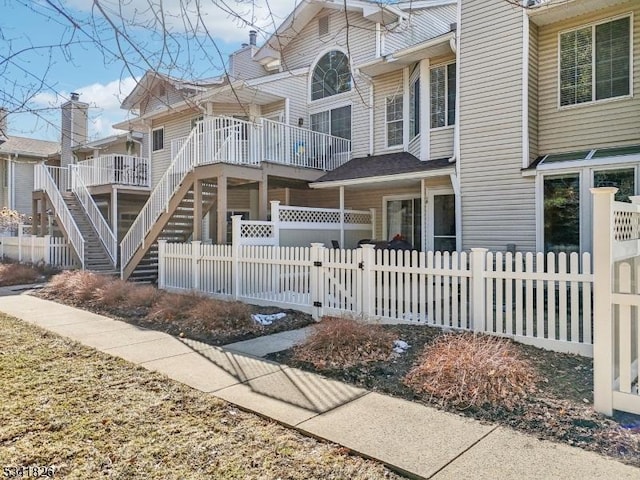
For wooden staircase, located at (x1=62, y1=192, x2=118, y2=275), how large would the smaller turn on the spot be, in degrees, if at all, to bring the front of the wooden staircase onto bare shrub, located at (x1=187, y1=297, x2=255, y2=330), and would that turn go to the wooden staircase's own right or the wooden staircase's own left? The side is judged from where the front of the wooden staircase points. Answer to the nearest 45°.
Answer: approximately 45° to the wooden staircase's own right

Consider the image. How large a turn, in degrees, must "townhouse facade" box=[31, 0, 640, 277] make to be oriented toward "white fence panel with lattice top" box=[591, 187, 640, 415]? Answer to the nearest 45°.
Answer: approximately 45° to its left

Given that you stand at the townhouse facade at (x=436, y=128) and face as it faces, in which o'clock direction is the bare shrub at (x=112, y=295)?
The bare shrub is roughly at 1 o'clock from the townhouse facade.

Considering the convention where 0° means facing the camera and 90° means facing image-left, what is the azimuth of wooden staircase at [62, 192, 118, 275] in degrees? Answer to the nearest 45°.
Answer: approximately 315°

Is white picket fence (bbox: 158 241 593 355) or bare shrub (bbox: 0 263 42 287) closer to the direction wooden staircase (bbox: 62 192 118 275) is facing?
the white picket fence

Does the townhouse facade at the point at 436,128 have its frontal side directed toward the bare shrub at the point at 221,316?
yes

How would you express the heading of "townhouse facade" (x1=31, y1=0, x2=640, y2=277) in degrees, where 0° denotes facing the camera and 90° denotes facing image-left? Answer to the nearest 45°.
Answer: approximately 45°

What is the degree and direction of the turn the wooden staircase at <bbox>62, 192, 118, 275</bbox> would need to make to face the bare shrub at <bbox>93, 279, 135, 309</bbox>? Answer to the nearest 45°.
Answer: approximately 45° to its right

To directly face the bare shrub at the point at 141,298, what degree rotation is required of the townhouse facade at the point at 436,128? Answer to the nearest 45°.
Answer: approximately 45° to its right

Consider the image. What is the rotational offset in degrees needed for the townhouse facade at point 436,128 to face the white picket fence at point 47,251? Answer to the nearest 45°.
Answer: approximately 45° to its right

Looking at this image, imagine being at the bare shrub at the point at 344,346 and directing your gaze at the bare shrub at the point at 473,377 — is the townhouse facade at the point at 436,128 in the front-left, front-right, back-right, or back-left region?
back-left
